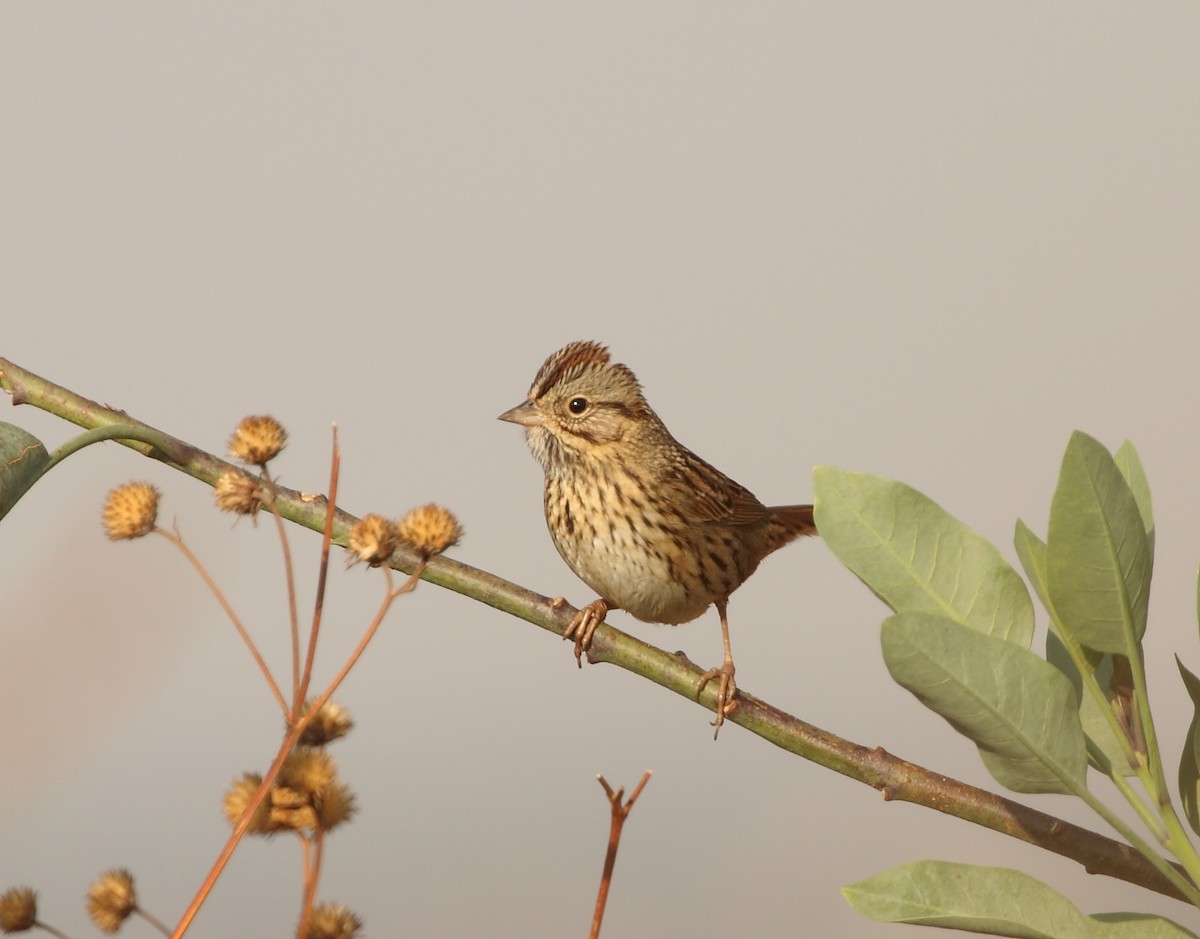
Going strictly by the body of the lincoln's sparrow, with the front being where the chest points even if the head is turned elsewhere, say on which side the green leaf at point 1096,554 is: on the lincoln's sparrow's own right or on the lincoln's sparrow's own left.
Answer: on the lincoln's sparrow's own left

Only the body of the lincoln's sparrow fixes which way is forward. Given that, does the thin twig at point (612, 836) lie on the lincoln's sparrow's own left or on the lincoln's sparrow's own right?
on the lincoln's sparrow's own left

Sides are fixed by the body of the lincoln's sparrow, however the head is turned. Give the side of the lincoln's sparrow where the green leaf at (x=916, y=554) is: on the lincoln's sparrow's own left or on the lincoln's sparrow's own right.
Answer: on the lincoln's sparrow's own left

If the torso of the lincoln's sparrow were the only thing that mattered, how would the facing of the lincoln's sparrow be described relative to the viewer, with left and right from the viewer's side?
facing the viewer and to the left of the viewer

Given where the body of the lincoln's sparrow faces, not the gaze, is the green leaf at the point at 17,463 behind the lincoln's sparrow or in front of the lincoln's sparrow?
in front

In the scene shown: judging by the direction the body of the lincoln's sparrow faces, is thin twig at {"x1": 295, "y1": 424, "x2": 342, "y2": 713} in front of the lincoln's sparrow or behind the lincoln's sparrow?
in front
